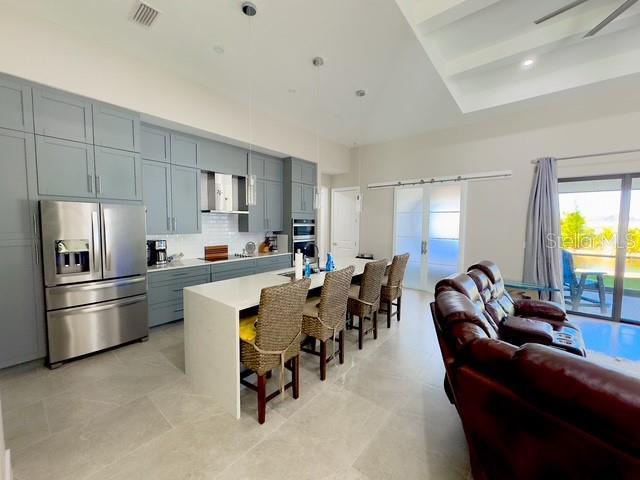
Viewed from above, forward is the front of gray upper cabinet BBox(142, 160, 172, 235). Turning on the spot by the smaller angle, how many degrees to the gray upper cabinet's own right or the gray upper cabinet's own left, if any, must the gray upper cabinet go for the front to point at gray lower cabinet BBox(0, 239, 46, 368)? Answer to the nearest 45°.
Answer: approximately 90° to the gray upper cabinet's own right

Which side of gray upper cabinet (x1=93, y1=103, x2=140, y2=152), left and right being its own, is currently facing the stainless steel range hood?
left

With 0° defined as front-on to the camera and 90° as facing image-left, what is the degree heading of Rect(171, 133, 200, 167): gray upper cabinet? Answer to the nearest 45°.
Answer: approximately 315°

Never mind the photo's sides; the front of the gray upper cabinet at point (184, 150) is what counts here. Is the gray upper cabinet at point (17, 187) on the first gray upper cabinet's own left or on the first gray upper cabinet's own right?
on the first gray upper cabinet's own right

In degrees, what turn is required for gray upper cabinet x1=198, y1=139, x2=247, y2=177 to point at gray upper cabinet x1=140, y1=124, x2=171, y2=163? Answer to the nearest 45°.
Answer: approximately 90° to its right

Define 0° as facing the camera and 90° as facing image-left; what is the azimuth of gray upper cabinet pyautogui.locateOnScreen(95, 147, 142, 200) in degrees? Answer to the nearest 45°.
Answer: approximately 315°

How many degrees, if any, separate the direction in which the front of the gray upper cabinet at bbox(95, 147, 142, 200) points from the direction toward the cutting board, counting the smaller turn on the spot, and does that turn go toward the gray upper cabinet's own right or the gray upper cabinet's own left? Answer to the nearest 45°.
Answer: approximately 90° to the gray upper cabinet's own left

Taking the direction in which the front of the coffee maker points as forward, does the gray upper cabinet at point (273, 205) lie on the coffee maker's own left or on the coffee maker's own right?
on the coffee maker's own left
